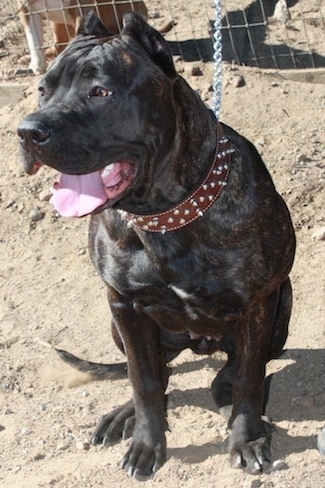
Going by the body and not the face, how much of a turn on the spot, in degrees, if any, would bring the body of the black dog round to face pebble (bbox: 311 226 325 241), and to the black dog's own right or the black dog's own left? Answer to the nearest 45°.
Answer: approximately 135° to the black dog's own left

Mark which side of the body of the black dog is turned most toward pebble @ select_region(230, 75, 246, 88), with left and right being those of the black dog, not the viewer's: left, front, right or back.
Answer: back

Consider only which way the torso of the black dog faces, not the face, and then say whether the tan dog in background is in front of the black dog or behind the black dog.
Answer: behind

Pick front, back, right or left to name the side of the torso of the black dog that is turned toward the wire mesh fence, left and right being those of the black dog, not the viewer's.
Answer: back

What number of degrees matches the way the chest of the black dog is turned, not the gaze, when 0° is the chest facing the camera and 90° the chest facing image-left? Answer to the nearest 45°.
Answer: approximately 0°
